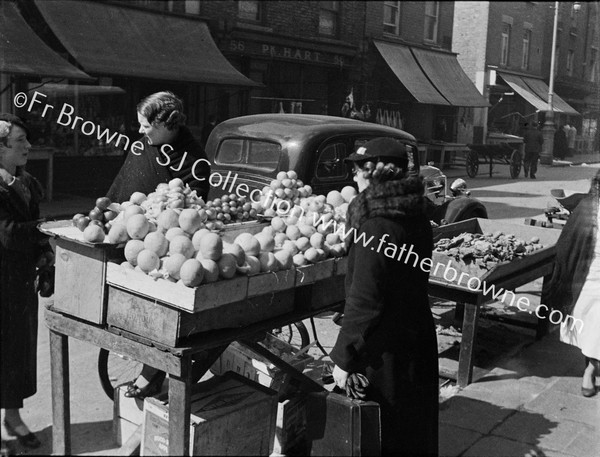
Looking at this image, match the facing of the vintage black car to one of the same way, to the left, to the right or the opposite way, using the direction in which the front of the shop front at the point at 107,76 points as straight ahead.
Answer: to the left

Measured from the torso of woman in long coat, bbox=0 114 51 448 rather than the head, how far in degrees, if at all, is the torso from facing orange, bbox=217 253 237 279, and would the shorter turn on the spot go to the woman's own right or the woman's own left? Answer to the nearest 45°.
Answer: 0° — they already face it

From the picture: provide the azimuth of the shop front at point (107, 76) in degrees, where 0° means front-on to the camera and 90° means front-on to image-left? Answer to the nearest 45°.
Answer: approximately 315°

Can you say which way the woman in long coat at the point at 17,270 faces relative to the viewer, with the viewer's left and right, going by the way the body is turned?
facing the viewer and to the right of the viewer

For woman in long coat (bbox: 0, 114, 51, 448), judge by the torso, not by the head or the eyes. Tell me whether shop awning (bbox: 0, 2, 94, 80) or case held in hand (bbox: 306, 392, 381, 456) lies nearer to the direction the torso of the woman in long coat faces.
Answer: the case held in hand

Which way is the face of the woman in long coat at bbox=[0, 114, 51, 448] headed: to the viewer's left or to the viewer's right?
to the viewer's right

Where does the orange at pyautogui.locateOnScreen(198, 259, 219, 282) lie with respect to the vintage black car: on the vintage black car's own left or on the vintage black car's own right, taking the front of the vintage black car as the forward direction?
on the vintage black car's own right

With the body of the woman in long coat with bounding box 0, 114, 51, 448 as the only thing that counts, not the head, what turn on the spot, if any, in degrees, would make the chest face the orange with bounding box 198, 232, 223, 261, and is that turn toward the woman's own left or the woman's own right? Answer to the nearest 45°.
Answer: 0° — they already face it

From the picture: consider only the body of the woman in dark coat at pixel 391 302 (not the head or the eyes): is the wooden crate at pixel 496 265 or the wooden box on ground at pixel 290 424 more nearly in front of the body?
the wooden box on ground
